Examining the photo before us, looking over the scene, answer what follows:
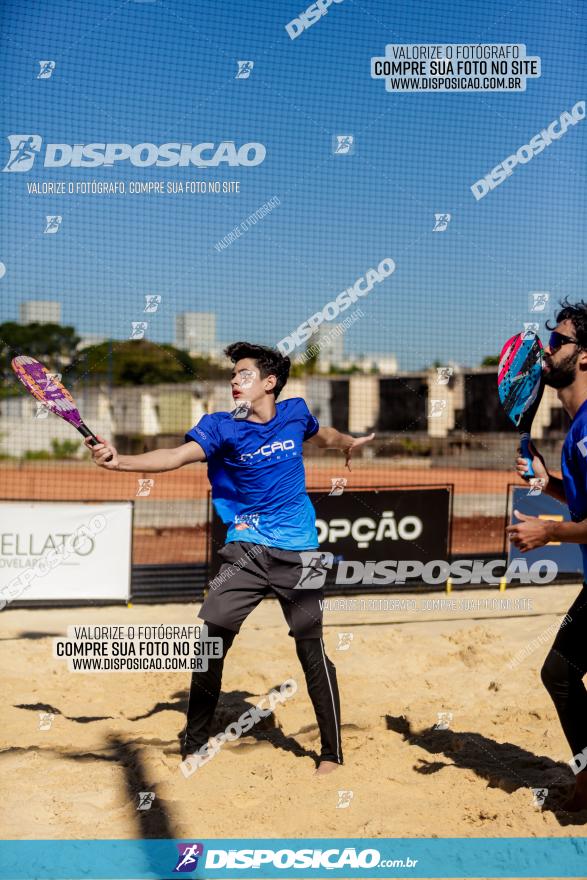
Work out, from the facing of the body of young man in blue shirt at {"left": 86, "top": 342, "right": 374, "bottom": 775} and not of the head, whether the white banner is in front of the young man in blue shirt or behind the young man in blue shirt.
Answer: behind

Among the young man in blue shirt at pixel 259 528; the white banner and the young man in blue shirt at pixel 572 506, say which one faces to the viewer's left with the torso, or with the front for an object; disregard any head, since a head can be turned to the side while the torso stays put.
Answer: the young man in blue shirt at pixel 572 506

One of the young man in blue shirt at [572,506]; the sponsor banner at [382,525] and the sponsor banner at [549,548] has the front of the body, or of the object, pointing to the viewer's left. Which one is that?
the young man in blue shirt

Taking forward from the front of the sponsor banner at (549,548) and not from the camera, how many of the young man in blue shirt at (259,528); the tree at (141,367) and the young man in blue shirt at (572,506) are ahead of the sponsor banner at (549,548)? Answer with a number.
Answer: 2

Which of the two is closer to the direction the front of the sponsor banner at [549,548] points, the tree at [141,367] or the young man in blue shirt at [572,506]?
the young man in blue shirt

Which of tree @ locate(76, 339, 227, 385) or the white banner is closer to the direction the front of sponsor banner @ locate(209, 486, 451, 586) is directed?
the white banner

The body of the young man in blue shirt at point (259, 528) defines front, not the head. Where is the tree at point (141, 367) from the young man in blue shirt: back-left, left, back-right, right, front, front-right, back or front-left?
back

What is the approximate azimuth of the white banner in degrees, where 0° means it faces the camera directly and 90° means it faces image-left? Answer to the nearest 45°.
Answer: approximately 0°

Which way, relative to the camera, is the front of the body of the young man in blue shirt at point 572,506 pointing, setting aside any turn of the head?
to the viewer's left

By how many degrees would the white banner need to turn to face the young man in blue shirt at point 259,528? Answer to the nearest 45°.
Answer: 0° — it already faces them
